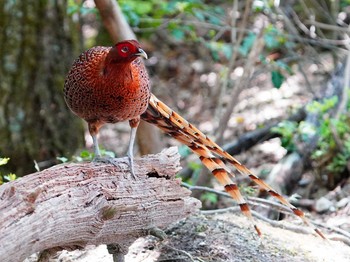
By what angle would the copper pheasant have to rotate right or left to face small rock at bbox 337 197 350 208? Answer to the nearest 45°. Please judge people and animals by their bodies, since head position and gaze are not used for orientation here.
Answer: approximately 135° to its left

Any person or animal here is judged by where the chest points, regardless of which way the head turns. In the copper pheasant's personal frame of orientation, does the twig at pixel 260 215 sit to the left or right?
on its left

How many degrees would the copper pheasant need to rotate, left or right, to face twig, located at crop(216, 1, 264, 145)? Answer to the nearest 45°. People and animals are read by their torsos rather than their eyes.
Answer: approximately 180°

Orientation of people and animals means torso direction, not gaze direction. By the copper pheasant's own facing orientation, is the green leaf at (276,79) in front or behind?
behind

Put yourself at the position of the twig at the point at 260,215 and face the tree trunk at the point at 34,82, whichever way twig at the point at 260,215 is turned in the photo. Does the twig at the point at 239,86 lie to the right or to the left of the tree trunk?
right

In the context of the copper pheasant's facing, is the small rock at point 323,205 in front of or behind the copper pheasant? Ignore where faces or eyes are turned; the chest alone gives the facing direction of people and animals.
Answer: behind

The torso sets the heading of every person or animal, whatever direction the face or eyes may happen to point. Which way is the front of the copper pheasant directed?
toward the camera

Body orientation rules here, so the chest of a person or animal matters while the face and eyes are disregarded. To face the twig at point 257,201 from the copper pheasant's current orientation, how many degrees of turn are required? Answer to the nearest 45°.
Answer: approximately 135° to its left
